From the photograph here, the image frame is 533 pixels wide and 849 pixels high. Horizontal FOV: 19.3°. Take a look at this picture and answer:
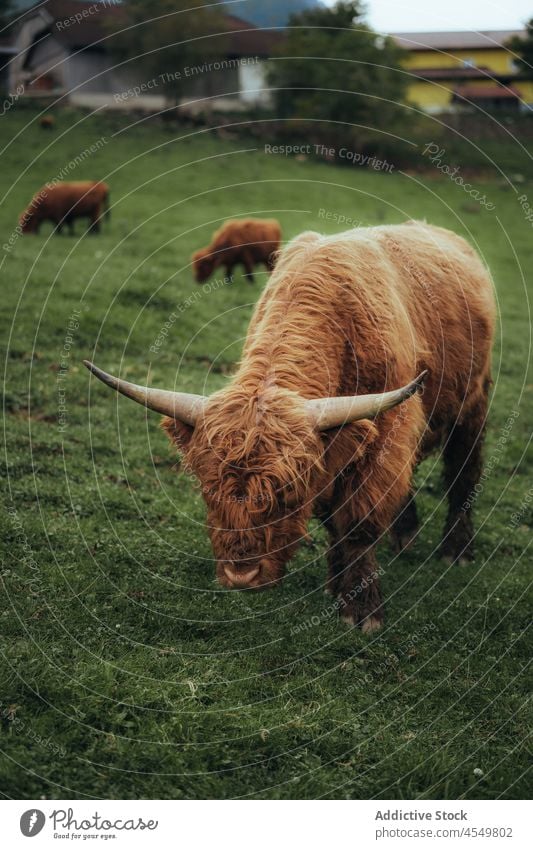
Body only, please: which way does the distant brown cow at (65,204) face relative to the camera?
to the viewer's left

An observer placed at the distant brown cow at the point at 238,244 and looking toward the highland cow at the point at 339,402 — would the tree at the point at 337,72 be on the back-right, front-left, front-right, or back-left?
back-left

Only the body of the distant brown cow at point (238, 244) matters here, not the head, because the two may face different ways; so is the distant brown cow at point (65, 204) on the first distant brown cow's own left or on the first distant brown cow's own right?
on the first distant brown cow's own right
